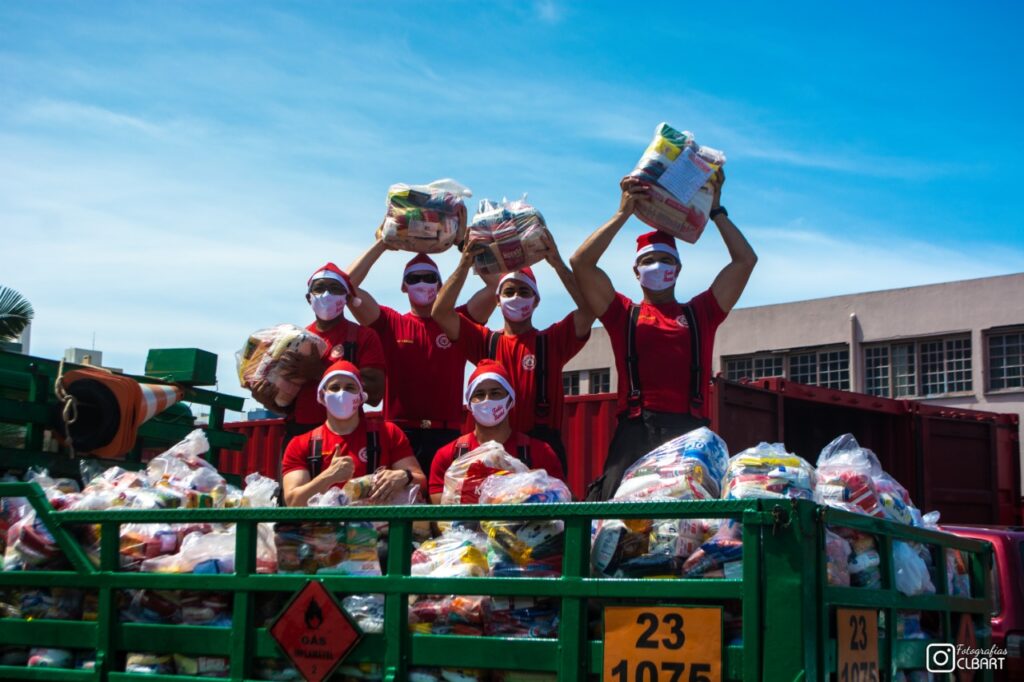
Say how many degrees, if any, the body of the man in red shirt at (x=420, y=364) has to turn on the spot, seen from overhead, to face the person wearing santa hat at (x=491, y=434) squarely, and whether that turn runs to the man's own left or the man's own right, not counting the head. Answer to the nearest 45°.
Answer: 0° — they already face them

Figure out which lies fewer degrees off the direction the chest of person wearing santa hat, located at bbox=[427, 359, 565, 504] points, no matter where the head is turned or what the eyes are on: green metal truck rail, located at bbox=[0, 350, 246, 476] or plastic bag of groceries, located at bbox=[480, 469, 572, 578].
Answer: the plastic bag of groceries

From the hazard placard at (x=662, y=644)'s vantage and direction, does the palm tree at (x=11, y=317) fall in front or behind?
behind

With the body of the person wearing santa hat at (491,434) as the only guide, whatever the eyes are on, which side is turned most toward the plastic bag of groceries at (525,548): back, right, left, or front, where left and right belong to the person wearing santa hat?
front

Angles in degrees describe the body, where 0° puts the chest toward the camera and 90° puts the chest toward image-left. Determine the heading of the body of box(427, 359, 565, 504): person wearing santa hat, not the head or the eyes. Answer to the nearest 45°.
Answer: approximately 0°

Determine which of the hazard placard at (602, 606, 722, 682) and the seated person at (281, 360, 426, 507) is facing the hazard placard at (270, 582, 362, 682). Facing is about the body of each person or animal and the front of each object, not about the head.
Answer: the seated person

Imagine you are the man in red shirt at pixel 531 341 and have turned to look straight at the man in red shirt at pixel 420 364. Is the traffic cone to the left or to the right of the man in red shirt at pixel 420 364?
left

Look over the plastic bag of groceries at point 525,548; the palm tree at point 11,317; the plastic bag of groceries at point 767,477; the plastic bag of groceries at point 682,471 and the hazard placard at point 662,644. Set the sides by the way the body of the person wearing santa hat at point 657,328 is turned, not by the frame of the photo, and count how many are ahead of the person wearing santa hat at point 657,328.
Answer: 4

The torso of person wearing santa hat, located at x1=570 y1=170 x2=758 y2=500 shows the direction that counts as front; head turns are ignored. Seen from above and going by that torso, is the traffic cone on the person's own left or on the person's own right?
on the person's own right

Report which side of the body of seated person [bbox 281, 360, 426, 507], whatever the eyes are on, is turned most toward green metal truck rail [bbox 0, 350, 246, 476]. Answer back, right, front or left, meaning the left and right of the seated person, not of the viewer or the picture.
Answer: right

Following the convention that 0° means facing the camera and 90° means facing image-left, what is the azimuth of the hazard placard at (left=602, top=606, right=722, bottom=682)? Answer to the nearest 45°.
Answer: approximately 0°

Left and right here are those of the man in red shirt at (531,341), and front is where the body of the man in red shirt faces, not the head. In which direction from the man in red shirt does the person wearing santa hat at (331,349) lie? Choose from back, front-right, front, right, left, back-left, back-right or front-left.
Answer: right
